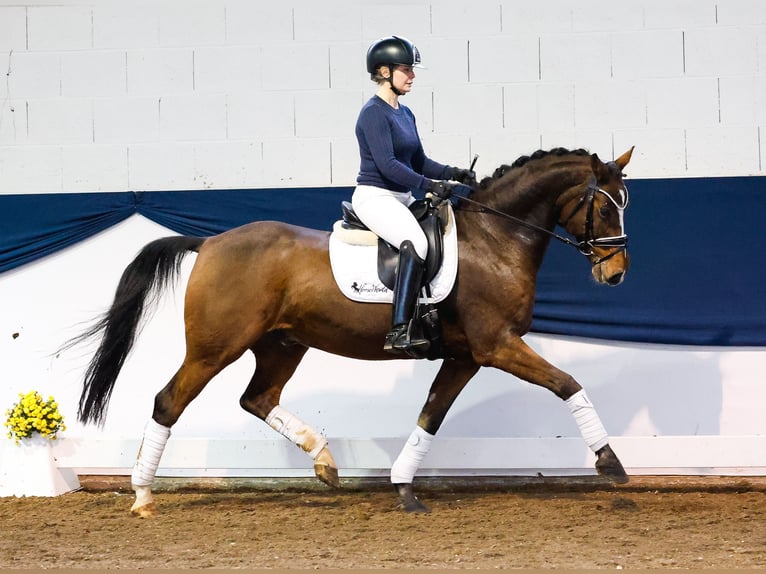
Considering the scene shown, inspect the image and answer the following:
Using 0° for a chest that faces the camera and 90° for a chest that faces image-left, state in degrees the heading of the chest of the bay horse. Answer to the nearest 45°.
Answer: approximately 270°

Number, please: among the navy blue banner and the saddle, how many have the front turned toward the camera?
1

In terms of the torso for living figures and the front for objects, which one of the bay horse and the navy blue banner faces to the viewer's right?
the bay horse

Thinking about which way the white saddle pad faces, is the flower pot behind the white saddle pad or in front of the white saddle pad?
behind

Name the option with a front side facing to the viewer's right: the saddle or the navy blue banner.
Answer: the saddle

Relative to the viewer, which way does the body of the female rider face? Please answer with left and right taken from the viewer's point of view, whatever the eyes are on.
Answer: facing to the right of the viewer

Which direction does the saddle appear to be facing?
to the viewer's right

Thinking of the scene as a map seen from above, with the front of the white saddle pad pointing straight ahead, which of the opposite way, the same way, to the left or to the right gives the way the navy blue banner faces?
to the right

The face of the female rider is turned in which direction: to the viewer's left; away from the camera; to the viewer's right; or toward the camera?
to the viewer's right

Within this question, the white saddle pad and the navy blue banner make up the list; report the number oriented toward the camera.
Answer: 1

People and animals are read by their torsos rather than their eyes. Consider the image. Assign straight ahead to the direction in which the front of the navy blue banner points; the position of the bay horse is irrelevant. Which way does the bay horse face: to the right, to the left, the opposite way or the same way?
to the left

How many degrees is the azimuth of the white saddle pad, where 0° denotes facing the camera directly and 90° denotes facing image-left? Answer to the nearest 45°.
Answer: approximately 270°
